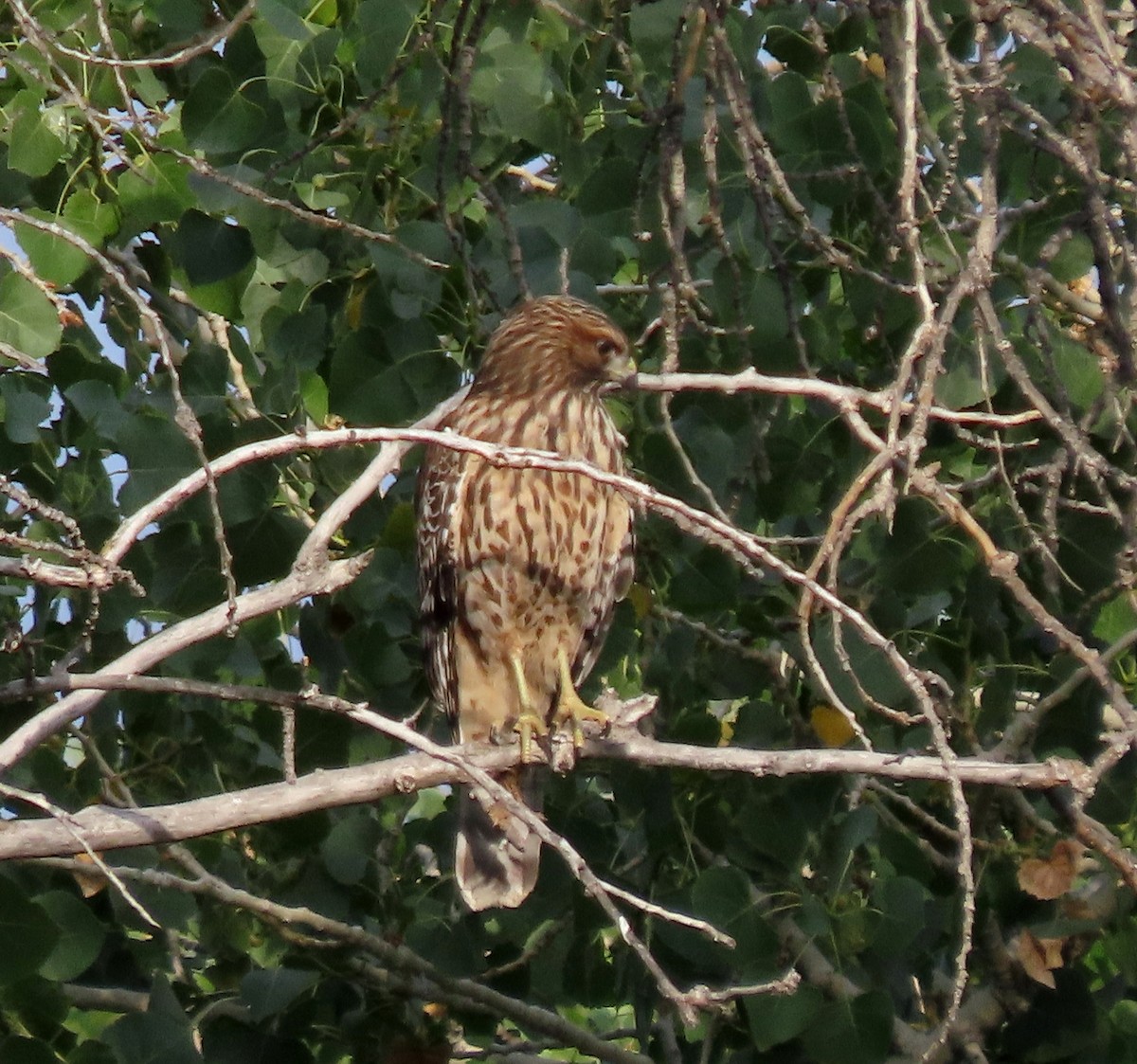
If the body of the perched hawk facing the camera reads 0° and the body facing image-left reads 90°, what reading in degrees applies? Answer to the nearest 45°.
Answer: approximately 315°

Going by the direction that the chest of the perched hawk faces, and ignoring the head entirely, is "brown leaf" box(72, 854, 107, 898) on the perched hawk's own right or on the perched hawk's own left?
on the perched hawk's own right

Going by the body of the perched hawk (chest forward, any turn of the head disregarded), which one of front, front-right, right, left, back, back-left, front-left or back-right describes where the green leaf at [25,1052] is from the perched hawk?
front-right
